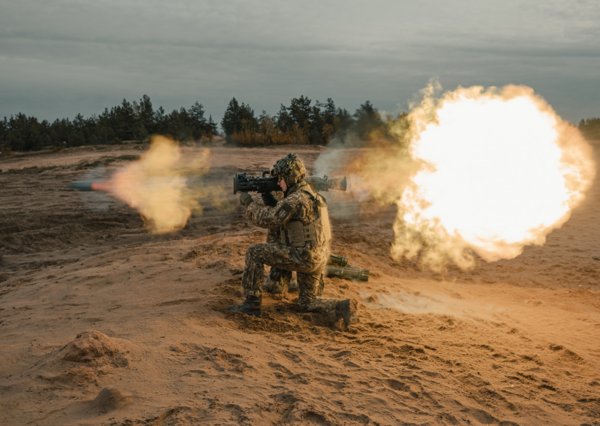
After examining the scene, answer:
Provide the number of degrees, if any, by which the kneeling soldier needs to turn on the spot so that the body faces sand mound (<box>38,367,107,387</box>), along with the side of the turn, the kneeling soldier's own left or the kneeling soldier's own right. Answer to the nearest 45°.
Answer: approximately 45° to the kneeling soldier's own left

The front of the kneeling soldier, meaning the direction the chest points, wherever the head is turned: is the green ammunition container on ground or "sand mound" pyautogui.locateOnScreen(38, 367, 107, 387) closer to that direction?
the sand mound

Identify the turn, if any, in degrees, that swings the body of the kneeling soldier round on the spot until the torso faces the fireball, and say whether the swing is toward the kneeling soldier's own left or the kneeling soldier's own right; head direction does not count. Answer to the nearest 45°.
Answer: approximately 135° to the kneeling soldier's own right

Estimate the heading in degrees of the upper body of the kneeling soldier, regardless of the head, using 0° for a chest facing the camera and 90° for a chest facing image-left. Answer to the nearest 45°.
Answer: approximately 90°

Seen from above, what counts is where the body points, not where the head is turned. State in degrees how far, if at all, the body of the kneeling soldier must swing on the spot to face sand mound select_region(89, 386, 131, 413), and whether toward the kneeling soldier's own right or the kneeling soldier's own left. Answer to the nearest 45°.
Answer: approximately 45° to the kneeling soldier's own left
